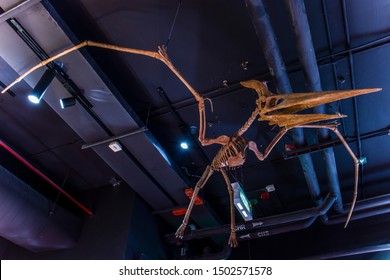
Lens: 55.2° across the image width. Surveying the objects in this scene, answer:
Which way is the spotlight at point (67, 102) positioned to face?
to the viewer's left

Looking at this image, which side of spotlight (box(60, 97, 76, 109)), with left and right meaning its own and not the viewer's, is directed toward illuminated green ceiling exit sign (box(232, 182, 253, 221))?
back

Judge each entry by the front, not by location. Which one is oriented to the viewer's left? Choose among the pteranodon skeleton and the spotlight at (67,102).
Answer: the spotlight

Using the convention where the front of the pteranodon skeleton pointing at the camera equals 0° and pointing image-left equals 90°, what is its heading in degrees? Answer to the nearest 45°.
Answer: approximately 315°

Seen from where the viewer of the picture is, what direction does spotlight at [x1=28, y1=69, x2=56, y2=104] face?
facing the viewer and to the left of the viewer

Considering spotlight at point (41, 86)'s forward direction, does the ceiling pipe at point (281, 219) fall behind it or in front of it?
behind

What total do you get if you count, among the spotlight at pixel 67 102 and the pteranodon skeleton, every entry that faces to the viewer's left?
1
